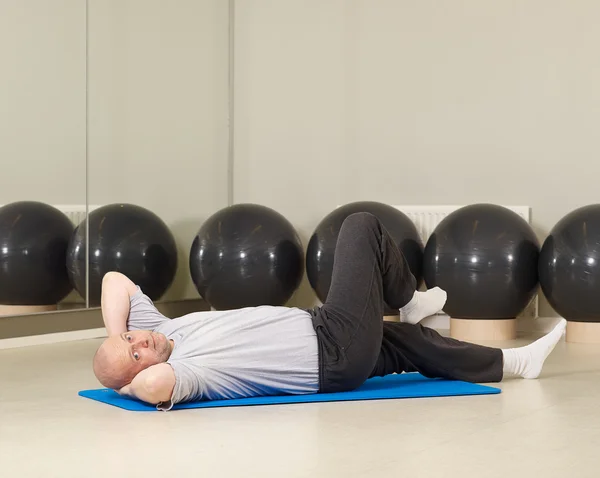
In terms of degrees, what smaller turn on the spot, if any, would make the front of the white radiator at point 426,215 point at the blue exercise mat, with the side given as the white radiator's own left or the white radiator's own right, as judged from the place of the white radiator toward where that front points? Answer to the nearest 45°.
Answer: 0° — it already faces it

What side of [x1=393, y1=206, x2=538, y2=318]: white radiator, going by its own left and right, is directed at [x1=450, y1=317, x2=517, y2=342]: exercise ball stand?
front

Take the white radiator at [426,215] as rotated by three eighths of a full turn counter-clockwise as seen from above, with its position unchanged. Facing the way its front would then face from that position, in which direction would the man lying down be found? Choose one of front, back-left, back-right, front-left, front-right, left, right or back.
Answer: back-right

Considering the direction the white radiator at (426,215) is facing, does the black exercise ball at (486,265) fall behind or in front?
in front

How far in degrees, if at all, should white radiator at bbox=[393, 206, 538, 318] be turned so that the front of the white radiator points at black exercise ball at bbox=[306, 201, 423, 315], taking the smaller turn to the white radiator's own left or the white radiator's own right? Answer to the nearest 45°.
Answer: approximately 45° to the white radiator's own right

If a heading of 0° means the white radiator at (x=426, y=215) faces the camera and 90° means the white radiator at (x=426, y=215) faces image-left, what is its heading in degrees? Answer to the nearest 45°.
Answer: approximately 0°

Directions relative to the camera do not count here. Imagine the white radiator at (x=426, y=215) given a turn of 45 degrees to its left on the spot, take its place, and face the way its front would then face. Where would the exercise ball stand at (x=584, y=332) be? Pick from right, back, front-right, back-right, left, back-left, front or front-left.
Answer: front

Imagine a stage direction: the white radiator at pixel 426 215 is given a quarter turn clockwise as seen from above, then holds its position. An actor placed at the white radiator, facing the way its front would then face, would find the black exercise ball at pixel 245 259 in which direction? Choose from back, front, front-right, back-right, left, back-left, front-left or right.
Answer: front-left
